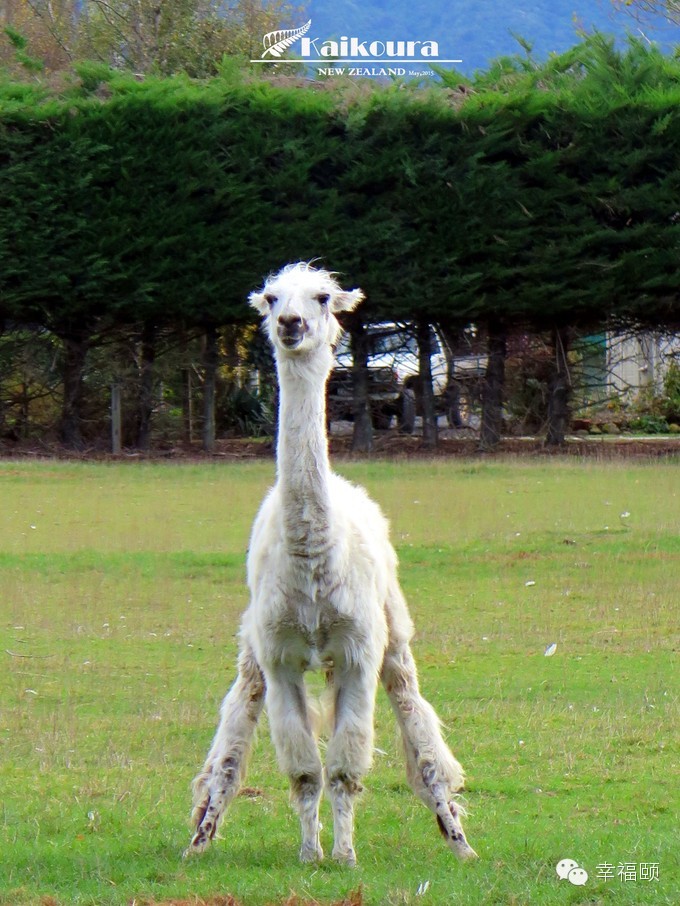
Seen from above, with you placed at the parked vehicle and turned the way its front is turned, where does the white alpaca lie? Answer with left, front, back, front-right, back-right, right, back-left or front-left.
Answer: front-left

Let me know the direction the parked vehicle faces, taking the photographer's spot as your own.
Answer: facing the viewer and to the left of the viewer

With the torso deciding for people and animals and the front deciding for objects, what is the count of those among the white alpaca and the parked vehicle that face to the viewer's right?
0

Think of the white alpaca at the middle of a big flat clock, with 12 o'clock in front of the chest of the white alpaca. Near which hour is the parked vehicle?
The parked vehicle is roughly at 6 o'clock from the white alpaca.

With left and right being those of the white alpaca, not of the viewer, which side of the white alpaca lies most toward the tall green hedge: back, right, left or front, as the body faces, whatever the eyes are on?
back

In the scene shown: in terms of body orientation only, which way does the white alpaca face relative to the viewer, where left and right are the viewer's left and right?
facing the viewer
